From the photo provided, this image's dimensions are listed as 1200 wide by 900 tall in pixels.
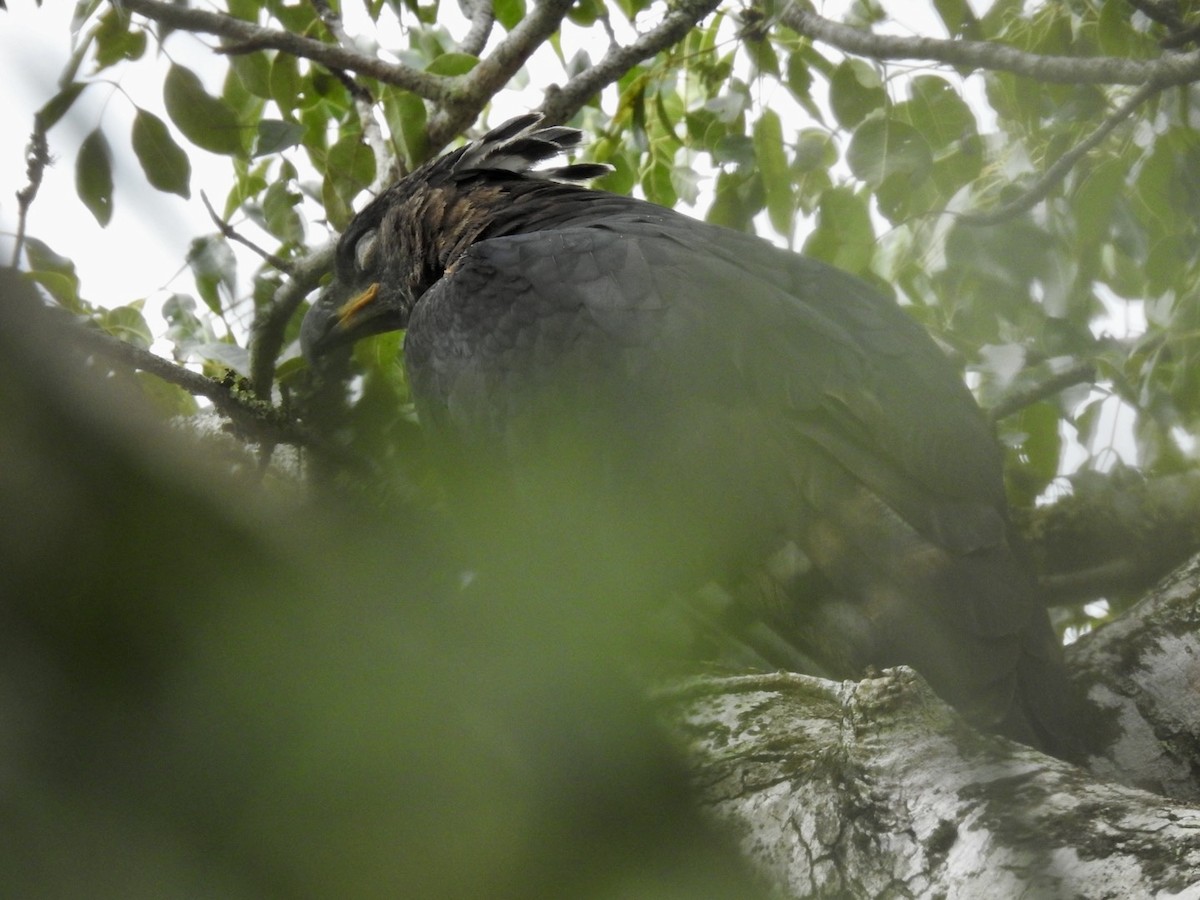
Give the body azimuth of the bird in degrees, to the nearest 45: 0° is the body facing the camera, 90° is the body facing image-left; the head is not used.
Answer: approximately 90°

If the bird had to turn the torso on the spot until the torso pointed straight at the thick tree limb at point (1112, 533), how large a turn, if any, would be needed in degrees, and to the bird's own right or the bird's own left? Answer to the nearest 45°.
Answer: approximately 135° to the bird's own right

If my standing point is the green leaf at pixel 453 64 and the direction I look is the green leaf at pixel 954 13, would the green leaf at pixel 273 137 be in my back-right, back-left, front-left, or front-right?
back-right
